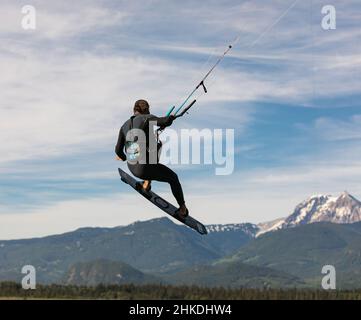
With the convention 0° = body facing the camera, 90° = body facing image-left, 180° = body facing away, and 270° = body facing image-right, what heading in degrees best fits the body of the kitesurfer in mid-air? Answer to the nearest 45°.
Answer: approximately 225°
